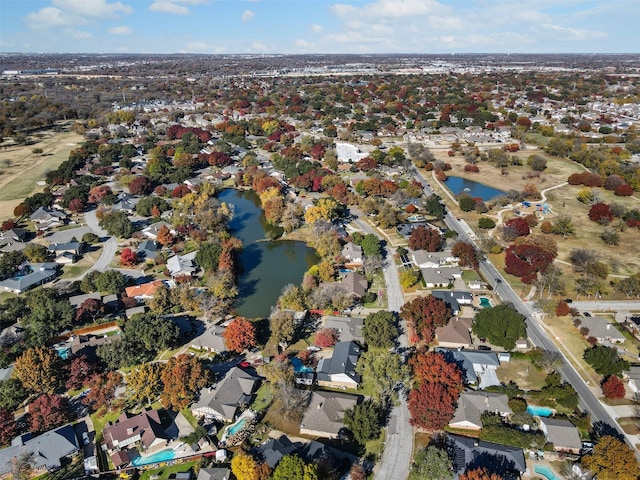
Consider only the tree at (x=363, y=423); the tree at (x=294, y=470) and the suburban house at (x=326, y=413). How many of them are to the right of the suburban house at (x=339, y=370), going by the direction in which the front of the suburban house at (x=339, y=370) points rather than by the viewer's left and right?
3

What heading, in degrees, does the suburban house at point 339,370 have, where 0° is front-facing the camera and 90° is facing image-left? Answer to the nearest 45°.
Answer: approximately 270°

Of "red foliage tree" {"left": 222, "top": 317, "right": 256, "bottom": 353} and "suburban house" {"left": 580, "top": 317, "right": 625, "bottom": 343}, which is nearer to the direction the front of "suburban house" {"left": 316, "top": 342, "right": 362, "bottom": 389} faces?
the suburban house

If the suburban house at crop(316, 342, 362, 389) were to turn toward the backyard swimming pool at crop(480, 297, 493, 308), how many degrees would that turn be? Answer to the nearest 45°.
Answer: approximately 45° to its left

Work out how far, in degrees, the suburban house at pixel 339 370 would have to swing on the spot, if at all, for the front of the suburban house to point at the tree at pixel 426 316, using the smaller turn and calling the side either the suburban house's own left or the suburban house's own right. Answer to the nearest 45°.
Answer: approximately 45° to the suburban house's own left

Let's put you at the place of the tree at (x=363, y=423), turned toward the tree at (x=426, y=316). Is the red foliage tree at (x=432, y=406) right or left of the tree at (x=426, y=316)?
right

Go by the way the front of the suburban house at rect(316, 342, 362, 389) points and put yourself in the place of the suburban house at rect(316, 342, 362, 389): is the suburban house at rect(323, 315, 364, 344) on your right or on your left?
on your left

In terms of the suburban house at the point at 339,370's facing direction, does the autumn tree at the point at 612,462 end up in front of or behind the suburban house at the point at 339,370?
in front

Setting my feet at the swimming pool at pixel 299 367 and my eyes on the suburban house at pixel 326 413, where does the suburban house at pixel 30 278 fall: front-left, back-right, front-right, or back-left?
back-right

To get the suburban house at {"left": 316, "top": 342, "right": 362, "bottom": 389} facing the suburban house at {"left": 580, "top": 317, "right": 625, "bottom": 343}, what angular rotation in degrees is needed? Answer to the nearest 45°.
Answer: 0° — it already faces it

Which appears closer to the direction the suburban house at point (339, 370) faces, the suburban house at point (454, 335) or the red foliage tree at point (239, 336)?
the suburban house
